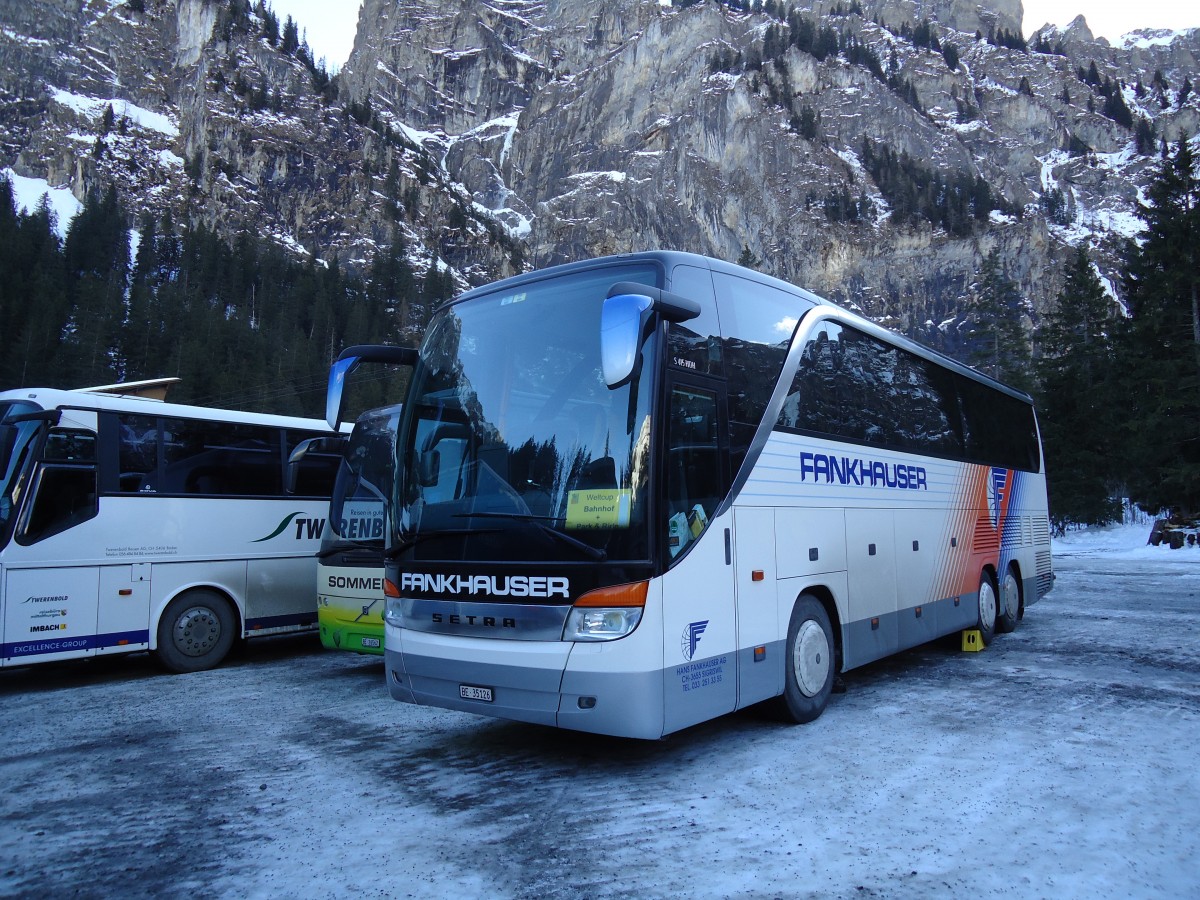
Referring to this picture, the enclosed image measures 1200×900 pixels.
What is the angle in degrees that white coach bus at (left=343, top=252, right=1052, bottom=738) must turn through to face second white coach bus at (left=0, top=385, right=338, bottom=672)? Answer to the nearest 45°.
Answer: approximately 90° to its right

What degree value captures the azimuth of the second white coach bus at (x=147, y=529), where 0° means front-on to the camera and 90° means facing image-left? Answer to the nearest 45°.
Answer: approximately 45°

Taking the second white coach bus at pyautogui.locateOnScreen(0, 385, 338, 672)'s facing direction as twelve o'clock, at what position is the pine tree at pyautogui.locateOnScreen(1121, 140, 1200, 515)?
The pine tree is roughly at 7 o'clock from the second white coach bus.

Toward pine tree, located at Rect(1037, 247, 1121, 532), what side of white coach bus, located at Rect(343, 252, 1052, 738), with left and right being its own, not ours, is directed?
back

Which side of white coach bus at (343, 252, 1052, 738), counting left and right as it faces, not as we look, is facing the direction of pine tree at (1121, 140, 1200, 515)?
back

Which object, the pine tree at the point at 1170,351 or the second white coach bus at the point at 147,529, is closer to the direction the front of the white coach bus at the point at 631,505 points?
the second white coach bus

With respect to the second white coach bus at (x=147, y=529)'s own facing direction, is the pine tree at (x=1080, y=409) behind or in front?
behind

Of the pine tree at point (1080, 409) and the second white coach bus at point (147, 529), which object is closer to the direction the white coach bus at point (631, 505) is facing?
the second white coach bus

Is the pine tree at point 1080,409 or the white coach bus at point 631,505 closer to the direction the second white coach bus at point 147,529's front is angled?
the white coach bus
